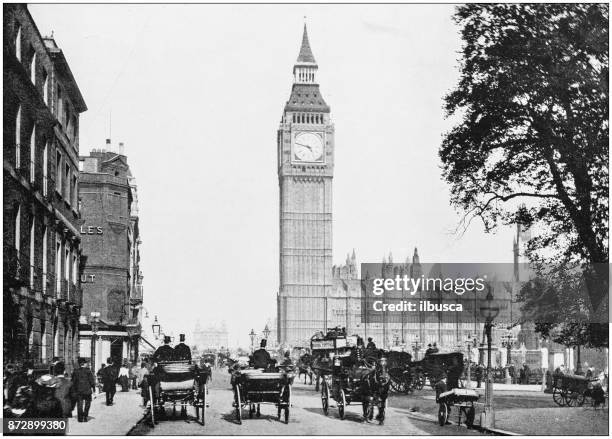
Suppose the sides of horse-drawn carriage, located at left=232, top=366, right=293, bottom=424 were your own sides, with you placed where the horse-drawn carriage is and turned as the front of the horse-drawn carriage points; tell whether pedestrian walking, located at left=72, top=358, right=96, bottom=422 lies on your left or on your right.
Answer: on your left

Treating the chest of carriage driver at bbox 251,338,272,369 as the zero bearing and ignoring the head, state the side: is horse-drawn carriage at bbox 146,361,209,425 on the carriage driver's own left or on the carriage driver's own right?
on the carriage driver's own left

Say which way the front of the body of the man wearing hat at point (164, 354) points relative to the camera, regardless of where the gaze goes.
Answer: away from the camera

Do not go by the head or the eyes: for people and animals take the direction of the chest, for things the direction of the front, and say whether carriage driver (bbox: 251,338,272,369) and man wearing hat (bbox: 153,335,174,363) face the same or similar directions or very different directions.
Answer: same or similar directions

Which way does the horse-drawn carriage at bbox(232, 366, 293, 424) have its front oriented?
away from the camera

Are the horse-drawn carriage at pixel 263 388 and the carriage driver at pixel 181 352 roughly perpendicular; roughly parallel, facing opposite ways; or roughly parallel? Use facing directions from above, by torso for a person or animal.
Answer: roughly parallel

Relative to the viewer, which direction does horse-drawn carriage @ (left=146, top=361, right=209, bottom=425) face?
away from the camera
